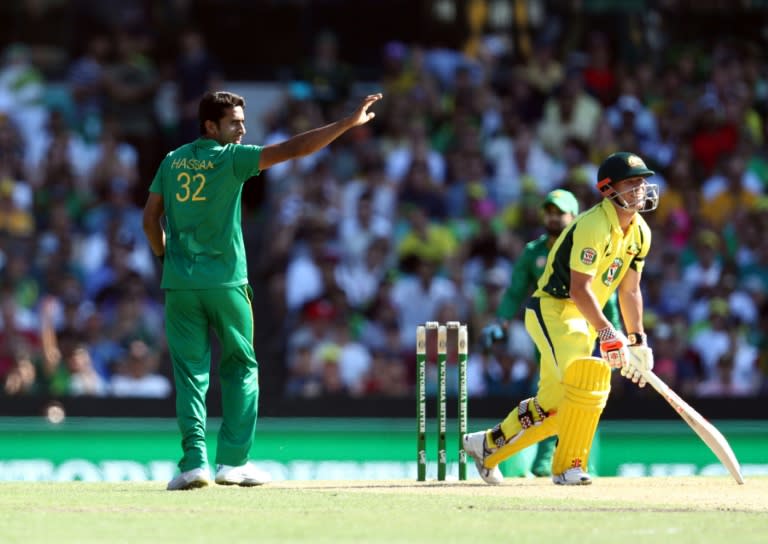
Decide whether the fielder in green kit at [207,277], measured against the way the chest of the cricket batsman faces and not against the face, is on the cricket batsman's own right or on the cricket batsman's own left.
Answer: on the cricket batsman's own right

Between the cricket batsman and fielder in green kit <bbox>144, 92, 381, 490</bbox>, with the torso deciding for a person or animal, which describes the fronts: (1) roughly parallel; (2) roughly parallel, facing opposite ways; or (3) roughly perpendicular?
roughly perpendicular

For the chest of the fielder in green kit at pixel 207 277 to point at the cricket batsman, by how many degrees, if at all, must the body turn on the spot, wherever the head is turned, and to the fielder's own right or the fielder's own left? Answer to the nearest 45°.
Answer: approximately 45° to the fielder's own right

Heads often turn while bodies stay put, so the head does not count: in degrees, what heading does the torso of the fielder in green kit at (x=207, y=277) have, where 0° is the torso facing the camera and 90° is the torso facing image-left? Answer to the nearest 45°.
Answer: approximately 225°
